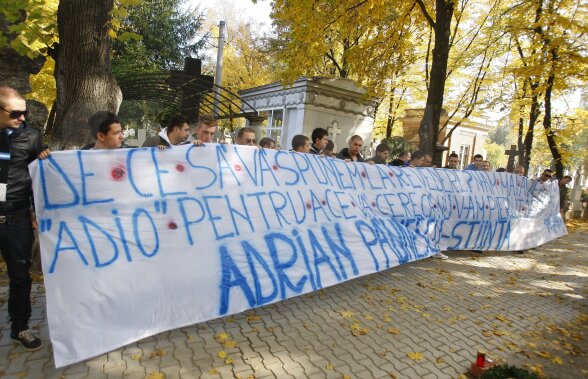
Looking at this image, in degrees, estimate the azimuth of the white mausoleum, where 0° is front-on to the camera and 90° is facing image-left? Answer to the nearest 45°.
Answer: approximately 45°

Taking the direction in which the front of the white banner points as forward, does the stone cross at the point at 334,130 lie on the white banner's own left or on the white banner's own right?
on the white banner's own left

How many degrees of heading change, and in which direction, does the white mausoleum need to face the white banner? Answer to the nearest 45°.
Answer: approximately 45° to its left

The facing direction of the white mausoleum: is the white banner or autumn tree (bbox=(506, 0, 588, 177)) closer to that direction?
the white banner

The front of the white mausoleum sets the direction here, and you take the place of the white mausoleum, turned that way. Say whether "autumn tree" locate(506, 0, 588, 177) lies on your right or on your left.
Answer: on your left

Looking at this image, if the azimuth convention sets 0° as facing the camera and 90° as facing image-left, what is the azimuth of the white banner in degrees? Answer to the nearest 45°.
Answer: approximately 315°

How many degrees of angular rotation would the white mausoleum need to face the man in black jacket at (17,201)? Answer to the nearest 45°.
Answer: approximately 45° to its left

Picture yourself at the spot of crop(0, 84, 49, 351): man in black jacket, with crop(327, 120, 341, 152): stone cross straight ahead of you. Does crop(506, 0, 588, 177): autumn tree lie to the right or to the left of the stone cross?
right
